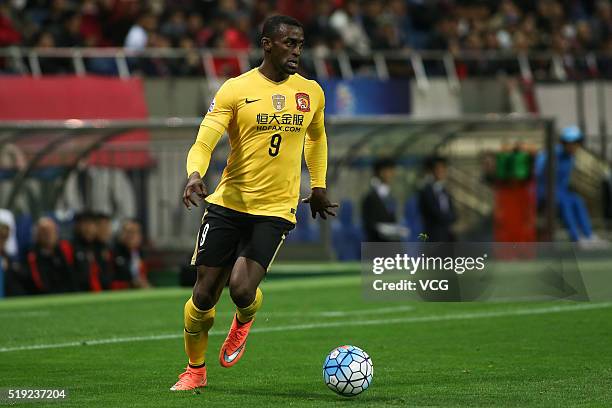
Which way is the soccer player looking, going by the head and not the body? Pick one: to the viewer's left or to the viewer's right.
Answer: to the viewer's right

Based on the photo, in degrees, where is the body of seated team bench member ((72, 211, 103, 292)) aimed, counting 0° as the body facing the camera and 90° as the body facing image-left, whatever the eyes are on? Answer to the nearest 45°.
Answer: approximately 0°

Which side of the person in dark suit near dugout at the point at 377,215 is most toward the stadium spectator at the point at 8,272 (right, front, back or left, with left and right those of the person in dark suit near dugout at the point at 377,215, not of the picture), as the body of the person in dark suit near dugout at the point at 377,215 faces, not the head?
right

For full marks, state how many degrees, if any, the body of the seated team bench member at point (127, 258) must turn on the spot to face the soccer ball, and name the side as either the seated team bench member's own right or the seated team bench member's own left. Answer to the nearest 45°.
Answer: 0° — they already face it

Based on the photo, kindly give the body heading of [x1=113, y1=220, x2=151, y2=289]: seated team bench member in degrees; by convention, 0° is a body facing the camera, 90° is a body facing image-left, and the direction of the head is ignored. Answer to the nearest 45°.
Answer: approximately 0°

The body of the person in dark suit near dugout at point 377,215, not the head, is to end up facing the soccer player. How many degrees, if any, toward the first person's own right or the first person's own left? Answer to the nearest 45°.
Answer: approximately 45° to the first person's own right

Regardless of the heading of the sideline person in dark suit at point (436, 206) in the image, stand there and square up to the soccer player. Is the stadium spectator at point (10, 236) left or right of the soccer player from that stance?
right

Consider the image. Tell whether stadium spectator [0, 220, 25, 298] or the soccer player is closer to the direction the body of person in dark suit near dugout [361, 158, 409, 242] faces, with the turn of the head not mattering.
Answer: the soccer player
